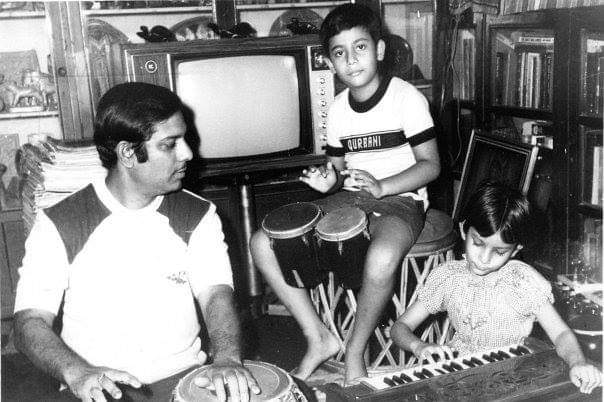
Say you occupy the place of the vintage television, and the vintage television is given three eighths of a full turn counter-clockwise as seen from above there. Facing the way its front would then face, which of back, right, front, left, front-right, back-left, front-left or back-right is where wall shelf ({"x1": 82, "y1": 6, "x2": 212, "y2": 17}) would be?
left

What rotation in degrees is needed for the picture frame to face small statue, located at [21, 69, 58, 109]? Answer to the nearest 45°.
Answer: approximately 90° to its right

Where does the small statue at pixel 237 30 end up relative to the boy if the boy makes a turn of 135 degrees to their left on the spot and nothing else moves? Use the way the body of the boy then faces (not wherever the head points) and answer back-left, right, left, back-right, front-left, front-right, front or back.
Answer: back-left

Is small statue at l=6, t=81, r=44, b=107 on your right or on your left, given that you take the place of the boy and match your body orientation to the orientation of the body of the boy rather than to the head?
on your right

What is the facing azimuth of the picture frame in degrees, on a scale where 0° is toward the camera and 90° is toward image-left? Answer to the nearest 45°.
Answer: approximately 0°

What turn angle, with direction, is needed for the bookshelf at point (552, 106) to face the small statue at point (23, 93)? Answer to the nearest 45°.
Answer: approximately 45° to its right

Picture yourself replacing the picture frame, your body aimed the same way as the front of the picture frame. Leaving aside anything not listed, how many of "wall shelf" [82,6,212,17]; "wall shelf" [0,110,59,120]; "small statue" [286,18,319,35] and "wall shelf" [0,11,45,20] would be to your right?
4

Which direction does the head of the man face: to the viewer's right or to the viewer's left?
to the viewer's right

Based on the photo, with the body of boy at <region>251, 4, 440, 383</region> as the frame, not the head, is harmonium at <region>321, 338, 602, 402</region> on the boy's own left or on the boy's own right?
on the boy's own left

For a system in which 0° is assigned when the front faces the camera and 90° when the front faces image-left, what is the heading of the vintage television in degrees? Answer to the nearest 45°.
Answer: approximately 0°

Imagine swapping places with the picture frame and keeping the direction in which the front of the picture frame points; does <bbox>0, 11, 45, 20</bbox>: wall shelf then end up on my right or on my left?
on my right

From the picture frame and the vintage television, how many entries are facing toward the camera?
2

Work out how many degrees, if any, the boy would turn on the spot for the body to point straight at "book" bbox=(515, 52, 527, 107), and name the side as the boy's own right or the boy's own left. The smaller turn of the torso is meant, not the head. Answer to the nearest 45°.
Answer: approximately 180°

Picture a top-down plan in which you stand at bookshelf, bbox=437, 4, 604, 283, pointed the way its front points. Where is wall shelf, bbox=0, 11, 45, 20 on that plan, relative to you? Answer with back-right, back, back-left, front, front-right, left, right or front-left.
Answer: front-right
